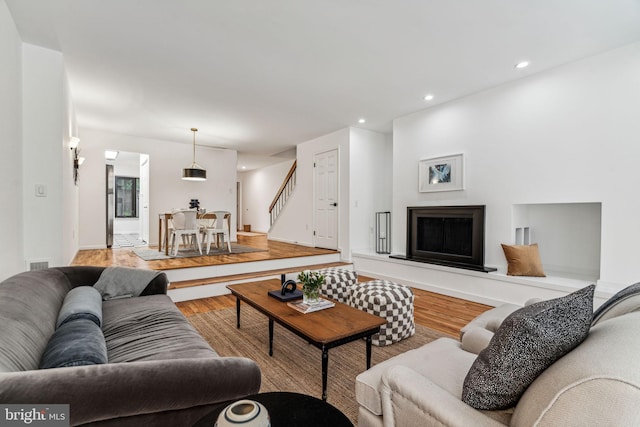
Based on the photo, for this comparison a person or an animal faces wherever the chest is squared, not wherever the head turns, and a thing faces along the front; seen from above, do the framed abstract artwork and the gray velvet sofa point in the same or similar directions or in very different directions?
very different directions

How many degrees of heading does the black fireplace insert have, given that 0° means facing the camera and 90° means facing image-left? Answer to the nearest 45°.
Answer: approximately 45°

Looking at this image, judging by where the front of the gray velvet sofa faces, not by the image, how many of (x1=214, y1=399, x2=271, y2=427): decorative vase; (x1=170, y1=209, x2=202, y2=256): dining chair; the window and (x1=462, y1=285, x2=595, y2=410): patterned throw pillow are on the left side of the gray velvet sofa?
2

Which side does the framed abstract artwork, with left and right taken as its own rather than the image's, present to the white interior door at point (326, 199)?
right

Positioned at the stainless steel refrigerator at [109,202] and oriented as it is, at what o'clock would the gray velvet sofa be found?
The gray velvet sofa is roughly at 3 o'clock from the stainless steel refrigerator.

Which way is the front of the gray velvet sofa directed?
to the viewer's right

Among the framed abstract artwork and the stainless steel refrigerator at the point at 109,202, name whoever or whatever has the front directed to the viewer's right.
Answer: the stainless steel refrigerator

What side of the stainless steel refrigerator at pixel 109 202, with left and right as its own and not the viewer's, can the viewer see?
right

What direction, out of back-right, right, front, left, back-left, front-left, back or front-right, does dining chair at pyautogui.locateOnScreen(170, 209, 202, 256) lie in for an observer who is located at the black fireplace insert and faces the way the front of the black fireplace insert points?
front-right

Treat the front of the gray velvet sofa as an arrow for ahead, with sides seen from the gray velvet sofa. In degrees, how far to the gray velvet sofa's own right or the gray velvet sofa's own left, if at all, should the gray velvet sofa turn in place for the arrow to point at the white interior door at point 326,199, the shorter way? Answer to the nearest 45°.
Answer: approximately 45° to the gray velvet sofa's own left

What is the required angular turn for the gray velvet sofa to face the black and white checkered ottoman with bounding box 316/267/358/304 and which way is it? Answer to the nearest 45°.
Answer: approximately 45° to its left

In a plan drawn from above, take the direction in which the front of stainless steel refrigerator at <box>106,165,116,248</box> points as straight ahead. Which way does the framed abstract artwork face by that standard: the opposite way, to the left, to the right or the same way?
the opposite way

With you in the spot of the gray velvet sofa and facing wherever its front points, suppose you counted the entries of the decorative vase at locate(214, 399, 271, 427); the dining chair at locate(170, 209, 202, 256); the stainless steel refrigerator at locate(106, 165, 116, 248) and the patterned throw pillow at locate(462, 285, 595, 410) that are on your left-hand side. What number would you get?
2

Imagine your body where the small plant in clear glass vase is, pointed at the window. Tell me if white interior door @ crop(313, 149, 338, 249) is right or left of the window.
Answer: right

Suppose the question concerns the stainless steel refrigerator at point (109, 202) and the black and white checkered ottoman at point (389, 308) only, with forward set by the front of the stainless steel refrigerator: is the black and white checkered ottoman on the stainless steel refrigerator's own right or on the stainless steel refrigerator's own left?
on the stainless steel refrigerator's own right

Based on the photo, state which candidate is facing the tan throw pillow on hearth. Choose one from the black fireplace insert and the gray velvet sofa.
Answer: the gray velvet sofa

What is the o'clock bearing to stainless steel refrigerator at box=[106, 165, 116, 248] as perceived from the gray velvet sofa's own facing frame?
The stainless steel refrigerator is roughly at 9 o'clock from the gray velvet sofa.

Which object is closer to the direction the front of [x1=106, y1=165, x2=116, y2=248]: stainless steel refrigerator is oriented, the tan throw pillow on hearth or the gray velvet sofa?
the tan throw pillow on hearth
